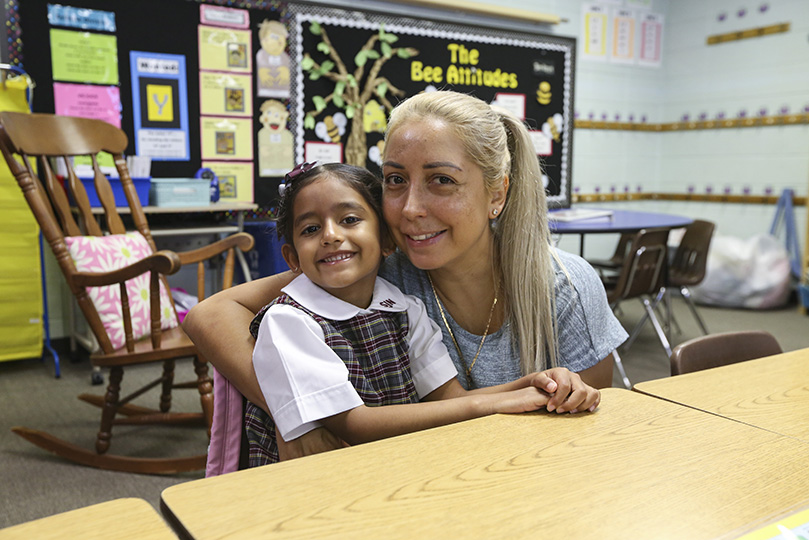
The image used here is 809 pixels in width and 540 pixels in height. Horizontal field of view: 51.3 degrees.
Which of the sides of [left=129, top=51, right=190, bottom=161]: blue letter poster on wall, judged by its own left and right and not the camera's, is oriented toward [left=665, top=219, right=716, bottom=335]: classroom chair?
left

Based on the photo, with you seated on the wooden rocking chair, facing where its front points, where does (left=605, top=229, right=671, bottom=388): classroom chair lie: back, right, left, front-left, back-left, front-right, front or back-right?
front-left

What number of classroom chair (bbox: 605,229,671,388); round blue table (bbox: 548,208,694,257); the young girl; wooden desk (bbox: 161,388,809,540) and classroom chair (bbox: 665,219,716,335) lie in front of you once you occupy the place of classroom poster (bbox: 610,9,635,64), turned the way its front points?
5

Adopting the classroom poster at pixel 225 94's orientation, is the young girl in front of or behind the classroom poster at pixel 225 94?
in front

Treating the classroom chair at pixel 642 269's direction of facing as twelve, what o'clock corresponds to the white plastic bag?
The white plastic bag is roughly at 2 o'clock from the classroom chair.

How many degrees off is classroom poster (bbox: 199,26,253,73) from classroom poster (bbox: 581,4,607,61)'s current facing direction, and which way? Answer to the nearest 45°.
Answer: approximately 45° to its right

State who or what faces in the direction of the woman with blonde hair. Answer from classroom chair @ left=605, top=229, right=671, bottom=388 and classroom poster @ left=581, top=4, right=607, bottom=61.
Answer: the classroom poster

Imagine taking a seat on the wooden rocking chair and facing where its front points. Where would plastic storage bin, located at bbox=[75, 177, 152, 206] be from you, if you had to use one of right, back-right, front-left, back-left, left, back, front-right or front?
back-left

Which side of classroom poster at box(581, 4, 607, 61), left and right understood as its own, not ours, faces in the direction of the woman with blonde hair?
front

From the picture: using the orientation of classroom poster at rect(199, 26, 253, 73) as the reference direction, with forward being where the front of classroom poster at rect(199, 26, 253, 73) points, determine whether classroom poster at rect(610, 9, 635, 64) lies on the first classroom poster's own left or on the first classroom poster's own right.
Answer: on the first classroom poster's own left

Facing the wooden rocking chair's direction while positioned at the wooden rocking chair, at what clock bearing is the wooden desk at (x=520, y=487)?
The wooden desk is roughly at 1 o'clock from the wooden rocking chair.

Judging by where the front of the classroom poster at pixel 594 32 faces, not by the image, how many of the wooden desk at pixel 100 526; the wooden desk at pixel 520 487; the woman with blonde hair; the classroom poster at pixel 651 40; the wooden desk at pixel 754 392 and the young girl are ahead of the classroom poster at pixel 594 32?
5

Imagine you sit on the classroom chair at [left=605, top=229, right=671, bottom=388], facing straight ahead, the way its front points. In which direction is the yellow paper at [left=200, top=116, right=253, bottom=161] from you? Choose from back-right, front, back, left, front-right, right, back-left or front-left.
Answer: front-left

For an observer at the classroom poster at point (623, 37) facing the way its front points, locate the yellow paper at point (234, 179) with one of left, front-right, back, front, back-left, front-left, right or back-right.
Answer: front-right

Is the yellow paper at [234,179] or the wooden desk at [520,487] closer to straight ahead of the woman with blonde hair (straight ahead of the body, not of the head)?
the wooden desk

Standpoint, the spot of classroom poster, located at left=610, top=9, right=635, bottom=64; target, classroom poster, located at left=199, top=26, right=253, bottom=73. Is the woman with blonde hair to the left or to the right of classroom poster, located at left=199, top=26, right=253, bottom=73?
left
